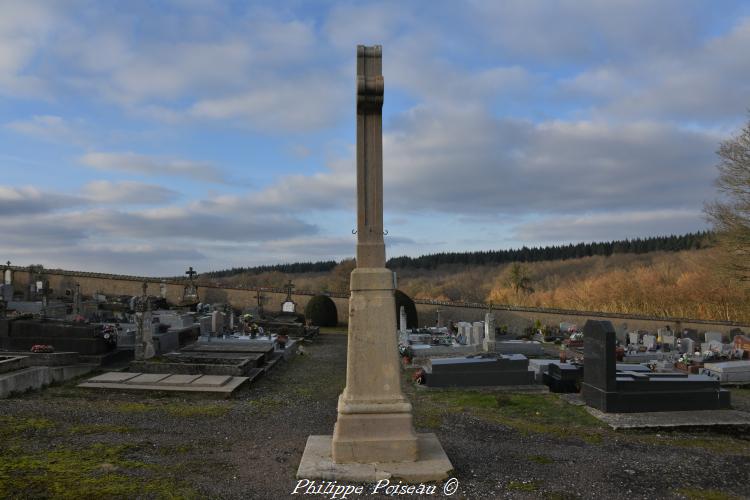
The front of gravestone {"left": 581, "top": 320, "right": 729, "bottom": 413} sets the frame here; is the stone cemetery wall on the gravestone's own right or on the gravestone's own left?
on the gravestone's own left

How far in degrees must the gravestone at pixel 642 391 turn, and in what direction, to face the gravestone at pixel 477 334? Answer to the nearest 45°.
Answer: approximately 135° to its left

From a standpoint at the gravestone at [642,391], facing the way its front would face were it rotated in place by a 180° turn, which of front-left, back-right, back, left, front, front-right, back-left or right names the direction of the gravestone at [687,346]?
right

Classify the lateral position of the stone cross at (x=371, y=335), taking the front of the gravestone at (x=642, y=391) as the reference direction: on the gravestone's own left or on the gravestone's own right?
on the gravestone's own right

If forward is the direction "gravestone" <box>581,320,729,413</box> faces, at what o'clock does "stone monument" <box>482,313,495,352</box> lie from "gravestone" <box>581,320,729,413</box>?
The stone monument is roughly at 8 o'clock from the gravestone.

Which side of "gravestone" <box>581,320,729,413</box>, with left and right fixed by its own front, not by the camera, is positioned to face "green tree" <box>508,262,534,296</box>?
left

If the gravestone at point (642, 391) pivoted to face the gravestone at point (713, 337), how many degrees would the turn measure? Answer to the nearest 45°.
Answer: approximately 90° to its left

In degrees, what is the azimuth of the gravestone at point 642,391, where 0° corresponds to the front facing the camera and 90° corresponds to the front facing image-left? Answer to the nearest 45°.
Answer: approximately 270°
